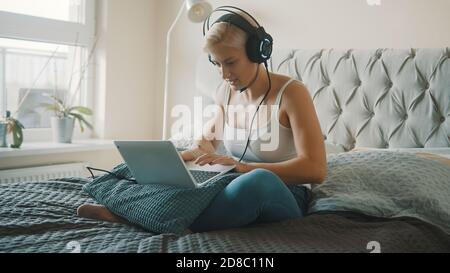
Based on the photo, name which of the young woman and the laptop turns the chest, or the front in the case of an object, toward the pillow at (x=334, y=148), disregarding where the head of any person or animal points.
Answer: the laptop

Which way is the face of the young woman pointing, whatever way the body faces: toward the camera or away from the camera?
toward the camera

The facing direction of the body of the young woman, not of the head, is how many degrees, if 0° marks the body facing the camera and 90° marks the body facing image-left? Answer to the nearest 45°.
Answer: approximately 45°

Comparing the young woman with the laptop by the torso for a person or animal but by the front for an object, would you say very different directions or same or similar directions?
very different directions

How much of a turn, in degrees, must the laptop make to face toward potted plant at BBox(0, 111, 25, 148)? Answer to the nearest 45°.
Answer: approximately 90° to its left

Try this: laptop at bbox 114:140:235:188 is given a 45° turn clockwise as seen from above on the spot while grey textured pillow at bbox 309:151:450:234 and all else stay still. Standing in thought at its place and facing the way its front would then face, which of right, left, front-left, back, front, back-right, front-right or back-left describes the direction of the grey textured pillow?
front

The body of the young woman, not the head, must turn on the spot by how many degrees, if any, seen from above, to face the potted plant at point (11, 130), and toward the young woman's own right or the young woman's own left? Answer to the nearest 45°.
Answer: approximately 90° to the young woman's own right

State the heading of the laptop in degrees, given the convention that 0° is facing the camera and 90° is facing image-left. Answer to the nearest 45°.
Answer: approximately 225°
